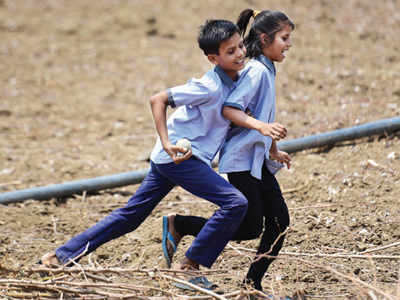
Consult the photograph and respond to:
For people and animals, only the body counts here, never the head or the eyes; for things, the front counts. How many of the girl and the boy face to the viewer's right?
2

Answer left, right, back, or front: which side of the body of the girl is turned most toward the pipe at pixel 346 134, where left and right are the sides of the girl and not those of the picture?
left

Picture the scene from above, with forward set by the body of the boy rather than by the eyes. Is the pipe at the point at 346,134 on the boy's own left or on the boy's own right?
on the boy's own left

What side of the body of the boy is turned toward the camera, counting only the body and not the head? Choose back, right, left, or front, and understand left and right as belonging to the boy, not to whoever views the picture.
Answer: right

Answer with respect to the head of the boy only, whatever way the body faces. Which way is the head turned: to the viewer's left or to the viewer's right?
to the viewer's right

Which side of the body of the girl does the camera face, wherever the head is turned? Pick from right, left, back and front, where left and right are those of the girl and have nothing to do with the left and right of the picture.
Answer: right

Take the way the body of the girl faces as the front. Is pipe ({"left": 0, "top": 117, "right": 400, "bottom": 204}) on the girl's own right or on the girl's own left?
on the girl's own left
